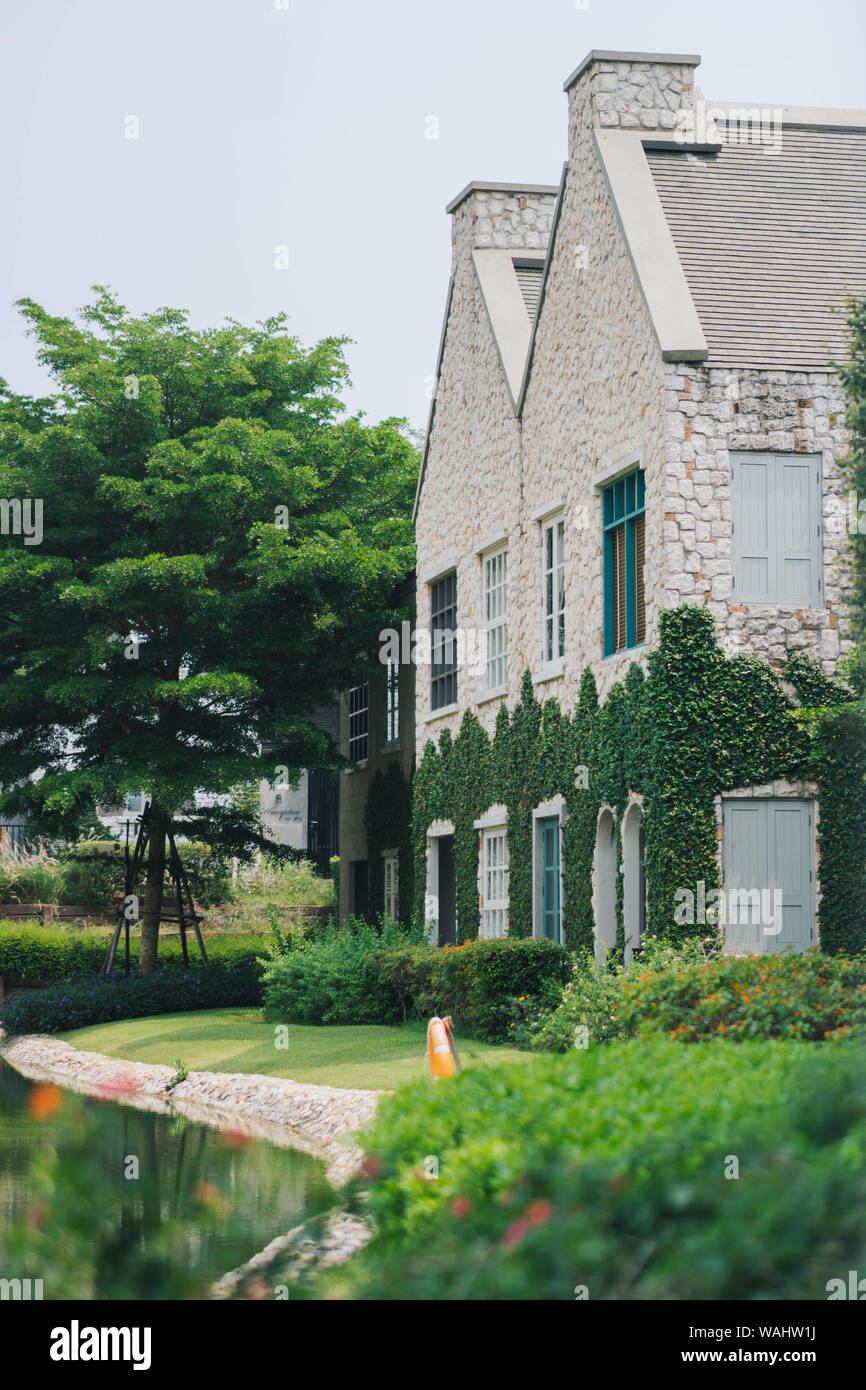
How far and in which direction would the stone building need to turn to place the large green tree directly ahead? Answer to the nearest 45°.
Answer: approximately 90° to its right

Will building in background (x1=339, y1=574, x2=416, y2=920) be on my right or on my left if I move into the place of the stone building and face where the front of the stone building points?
on my right

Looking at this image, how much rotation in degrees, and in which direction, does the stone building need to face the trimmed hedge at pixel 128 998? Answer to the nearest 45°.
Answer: approximately 90° to its right

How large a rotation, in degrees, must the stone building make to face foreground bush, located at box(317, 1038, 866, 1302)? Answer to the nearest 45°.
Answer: approximately 45° to its left

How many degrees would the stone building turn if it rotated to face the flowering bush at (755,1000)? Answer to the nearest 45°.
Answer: approximately 45° to its left

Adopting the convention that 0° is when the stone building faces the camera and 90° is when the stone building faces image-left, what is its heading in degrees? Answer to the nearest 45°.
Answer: approximately 45°

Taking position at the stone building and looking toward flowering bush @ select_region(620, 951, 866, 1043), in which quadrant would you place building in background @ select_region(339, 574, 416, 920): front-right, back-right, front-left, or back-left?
back-right

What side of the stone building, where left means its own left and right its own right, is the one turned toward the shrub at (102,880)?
right

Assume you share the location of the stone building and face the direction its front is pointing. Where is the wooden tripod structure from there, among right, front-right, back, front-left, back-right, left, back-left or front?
right
